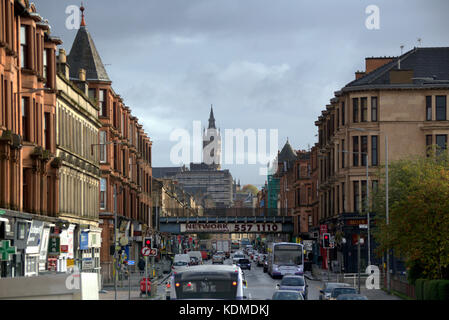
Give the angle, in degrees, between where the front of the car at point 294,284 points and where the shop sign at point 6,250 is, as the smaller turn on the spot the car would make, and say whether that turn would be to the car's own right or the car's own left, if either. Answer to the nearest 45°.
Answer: approximately 45° to the car's own right

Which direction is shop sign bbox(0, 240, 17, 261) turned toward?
toward the camera

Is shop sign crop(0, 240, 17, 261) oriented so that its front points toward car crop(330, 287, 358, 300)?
no

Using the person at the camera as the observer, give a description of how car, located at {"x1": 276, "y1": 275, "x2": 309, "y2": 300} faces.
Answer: facing the viewer

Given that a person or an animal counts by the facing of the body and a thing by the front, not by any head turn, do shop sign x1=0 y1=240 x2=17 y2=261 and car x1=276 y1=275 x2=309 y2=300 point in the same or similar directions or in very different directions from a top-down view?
same or similar directions
